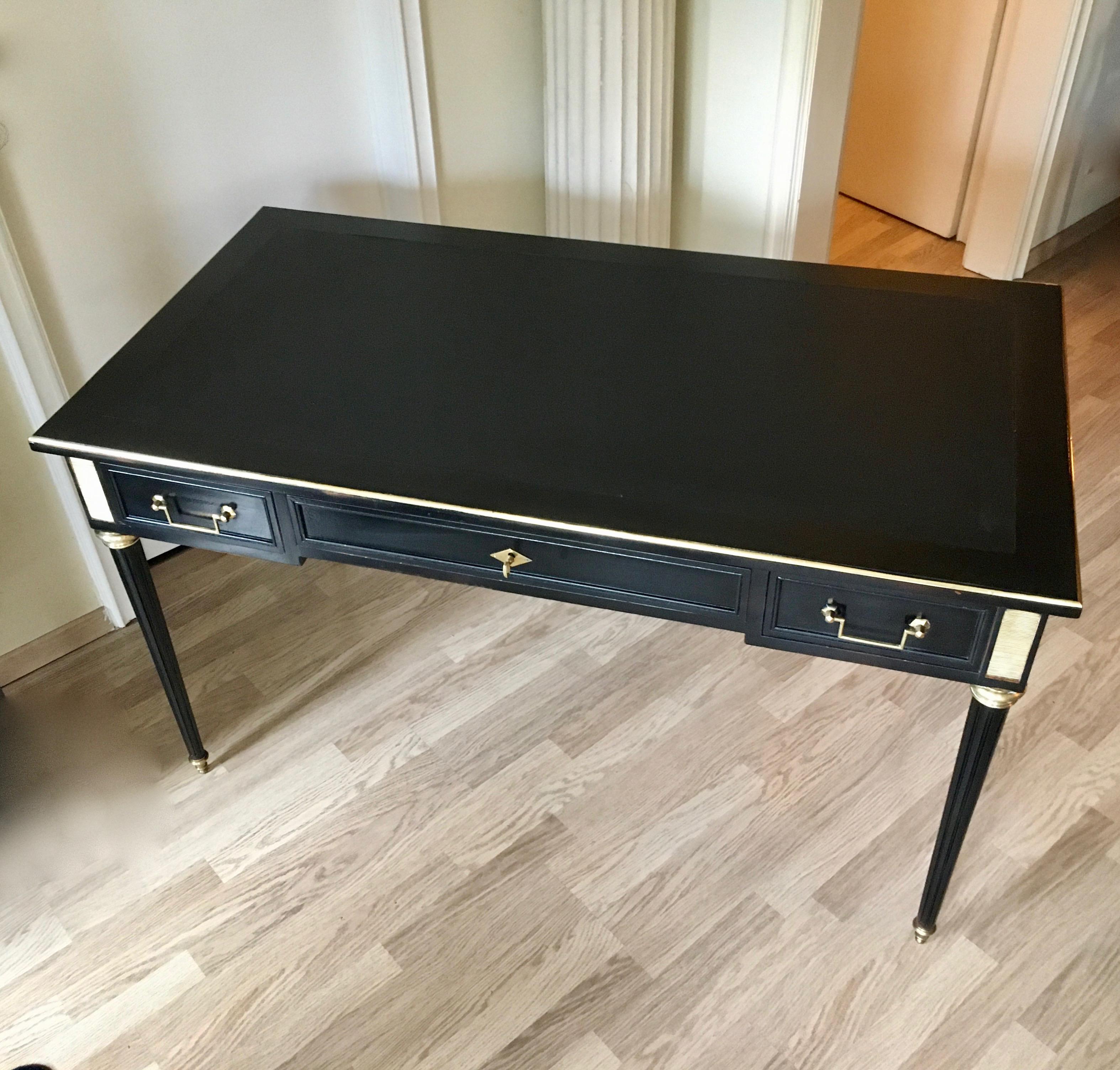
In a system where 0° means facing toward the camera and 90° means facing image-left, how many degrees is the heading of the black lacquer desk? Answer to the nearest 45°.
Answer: approximately 0°
